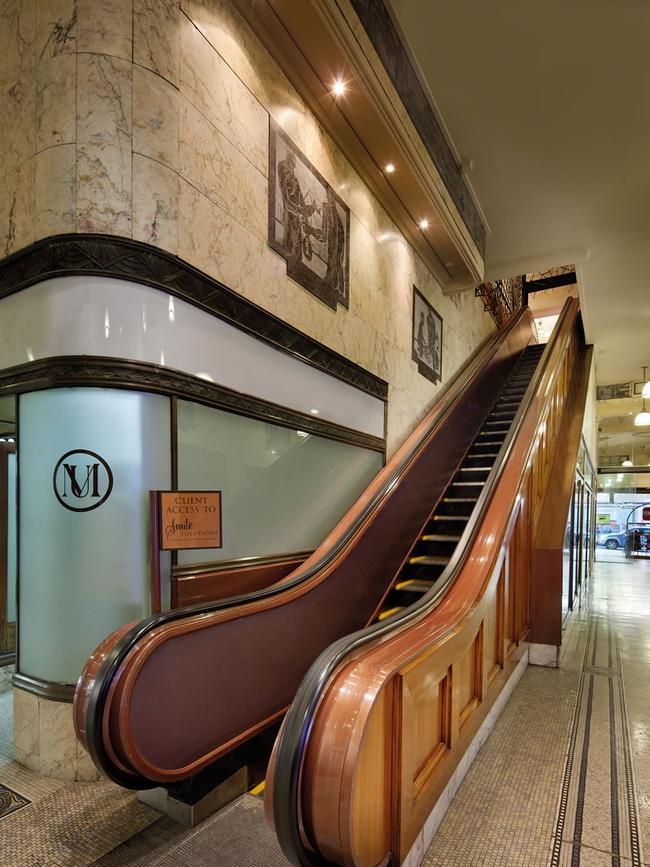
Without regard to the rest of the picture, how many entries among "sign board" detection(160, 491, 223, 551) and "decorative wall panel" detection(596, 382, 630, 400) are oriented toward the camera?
2

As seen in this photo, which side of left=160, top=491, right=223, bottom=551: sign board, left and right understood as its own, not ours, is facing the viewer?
front

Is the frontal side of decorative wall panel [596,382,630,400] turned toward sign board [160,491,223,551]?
yes

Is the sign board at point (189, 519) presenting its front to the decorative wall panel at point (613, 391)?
no

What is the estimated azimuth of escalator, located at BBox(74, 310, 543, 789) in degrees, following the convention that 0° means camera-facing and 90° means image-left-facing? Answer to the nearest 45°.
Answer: approximately 45°

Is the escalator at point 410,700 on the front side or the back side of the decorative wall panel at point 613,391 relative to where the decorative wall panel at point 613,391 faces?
on the front side

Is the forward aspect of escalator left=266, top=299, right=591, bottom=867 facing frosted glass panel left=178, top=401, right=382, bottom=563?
no

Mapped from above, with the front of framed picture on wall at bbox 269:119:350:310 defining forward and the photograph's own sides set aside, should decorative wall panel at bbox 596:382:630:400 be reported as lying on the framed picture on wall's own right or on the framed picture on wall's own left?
on the framed picture on wall's own left

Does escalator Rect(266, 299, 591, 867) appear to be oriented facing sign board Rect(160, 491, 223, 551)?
no

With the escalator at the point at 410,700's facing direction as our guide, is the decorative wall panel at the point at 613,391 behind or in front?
behind

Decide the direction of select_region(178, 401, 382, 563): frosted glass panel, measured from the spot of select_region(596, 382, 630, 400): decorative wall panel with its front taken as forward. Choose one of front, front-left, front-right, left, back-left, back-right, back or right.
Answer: front

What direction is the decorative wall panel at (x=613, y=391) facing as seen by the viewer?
toward the camera

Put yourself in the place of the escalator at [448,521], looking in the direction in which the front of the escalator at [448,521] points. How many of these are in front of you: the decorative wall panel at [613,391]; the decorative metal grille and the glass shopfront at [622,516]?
0

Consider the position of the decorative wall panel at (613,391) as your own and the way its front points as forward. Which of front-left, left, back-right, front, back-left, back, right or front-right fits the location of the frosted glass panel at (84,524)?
front

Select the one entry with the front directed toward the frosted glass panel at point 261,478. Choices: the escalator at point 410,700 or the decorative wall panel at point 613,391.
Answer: the decorative wall panel

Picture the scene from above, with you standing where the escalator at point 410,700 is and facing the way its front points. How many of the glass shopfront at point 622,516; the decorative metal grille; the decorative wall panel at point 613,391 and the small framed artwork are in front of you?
0

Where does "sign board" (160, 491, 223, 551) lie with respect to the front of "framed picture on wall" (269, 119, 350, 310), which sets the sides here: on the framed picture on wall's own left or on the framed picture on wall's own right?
on the framed picture on wall's own right
